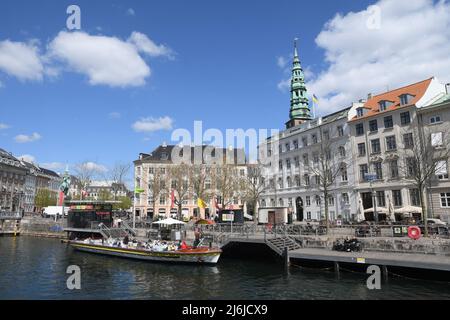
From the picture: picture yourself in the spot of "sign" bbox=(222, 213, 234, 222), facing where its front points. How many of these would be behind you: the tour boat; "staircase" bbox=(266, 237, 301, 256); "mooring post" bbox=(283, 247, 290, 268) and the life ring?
0

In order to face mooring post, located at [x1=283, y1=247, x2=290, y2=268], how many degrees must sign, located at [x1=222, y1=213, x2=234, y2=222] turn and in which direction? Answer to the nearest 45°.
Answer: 0° — it already faces it

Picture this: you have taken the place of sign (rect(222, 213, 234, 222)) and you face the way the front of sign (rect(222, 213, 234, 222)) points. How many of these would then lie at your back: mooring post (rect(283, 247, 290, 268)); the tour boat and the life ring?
0

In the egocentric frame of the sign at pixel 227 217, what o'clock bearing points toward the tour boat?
The tour boat is roughly at 1 o'clock from the sign.

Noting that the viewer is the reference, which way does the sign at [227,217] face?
facing the viewer

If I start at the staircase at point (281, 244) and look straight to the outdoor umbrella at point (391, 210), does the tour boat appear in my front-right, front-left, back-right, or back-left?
back-left

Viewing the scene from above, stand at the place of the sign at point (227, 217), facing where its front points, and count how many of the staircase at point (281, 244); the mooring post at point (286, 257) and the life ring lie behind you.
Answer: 0

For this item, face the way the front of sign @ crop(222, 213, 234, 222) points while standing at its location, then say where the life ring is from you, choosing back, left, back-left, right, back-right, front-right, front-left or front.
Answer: front-left

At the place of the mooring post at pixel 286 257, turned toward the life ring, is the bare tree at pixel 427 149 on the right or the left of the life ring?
left

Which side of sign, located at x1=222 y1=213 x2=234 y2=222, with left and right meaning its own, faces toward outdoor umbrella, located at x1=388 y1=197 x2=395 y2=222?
left

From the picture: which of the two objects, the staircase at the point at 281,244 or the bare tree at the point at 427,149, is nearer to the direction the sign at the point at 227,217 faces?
the staircase

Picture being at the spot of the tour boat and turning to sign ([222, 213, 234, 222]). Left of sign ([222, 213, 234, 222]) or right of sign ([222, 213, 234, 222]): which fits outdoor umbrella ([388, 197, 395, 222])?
right

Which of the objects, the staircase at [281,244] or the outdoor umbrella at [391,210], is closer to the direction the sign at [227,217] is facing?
the staircase

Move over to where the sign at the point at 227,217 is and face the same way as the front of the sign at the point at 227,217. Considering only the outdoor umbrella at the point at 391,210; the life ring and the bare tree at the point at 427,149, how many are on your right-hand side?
0

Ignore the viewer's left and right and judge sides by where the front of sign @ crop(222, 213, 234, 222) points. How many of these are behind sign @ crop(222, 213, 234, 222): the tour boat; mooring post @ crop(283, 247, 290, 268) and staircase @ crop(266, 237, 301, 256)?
0

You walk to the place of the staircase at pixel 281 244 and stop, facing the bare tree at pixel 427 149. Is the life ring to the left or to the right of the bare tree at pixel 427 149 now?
right

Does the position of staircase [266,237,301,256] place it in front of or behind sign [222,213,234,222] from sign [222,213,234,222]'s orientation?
in front

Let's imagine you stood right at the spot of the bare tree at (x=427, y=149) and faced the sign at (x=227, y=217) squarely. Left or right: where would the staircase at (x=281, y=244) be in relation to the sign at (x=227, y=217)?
left
